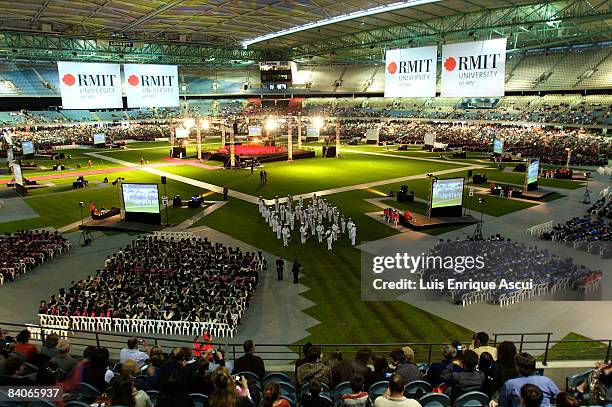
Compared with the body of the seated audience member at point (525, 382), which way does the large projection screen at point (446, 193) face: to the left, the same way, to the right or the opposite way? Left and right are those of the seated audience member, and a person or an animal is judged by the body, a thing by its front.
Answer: the opposite way

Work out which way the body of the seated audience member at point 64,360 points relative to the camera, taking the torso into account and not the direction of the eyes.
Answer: away from the camera

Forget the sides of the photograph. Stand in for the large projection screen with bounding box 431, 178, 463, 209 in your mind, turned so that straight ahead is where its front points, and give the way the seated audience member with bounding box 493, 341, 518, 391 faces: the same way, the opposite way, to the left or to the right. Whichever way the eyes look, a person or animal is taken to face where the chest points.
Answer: the opposite way

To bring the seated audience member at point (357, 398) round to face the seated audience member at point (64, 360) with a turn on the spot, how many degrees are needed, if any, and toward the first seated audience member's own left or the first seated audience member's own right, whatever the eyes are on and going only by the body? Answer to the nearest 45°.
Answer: approximately 90° to the first seated audience member's own left

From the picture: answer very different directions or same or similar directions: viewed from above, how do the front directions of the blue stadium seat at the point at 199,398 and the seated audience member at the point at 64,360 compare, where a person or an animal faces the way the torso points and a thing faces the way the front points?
same or similar directions

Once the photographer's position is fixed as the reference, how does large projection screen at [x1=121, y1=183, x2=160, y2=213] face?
facing the viewer

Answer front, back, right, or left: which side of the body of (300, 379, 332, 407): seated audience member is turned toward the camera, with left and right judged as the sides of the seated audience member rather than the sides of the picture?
back

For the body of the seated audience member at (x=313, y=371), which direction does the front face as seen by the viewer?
away from the camera

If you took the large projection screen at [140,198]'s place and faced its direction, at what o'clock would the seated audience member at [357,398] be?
The seated audience member is roughly at 12 o'clock from the large projection screen.

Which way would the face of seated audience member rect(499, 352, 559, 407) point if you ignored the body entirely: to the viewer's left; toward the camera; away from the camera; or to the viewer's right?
away from the camera

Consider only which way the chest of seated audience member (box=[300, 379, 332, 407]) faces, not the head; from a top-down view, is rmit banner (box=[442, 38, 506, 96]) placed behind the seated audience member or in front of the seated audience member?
in front

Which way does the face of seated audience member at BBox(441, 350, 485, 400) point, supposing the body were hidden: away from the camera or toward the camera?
away from the camera

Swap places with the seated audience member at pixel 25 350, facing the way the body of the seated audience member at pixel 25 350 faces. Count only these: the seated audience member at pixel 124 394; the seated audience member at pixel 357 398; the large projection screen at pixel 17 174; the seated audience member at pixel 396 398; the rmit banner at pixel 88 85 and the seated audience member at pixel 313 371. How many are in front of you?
2

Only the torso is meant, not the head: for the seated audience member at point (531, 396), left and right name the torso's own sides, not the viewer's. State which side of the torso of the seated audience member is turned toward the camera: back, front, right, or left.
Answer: back

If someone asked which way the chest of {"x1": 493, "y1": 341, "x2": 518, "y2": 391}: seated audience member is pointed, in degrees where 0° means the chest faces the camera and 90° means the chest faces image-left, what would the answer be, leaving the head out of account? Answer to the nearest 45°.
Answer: approximately 180°

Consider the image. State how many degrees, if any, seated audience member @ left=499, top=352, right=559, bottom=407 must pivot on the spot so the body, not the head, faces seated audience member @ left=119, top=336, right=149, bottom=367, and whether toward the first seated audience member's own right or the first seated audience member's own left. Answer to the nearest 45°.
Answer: approximately 90° to the first seated audience member's own left

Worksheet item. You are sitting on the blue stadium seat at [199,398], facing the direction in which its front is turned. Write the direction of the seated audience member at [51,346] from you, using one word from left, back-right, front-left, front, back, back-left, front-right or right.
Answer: front-left

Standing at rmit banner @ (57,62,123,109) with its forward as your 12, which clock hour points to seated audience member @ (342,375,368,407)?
The seated audience member is roughly at 12 o'clock from the rmit banner.

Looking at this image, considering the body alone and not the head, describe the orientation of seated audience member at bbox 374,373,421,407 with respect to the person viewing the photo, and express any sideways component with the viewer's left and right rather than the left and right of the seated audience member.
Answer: facing away from the viewer

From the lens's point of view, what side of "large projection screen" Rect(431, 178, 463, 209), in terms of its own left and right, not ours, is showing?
front

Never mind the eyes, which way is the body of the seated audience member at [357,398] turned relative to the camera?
away from the camera

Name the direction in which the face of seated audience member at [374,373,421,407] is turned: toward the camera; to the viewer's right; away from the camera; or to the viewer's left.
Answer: away from the camera
